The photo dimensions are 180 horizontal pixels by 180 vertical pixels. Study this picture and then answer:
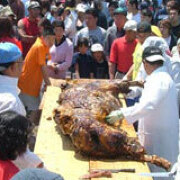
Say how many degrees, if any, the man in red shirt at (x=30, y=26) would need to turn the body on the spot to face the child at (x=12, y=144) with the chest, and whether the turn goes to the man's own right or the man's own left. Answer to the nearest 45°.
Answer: approximately 45° to the man's own right

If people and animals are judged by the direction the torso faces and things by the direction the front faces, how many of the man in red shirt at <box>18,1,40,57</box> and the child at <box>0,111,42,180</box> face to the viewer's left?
0

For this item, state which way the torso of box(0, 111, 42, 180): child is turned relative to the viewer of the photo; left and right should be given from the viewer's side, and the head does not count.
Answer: facing away from the viewer and to the right of the viewer

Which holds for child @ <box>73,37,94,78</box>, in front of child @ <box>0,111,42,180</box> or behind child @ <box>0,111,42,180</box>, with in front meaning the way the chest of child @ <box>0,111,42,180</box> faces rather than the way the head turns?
in front

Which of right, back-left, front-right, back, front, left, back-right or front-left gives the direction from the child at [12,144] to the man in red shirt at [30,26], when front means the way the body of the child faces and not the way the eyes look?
front-left

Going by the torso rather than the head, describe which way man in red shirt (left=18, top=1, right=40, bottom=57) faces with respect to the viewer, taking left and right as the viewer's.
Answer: facing the viewer and to the right of the viewer

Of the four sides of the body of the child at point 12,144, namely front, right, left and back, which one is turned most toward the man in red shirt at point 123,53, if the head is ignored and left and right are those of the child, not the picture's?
front

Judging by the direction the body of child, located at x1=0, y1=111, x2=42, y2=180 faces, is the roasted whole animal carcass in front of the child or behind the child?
in front
